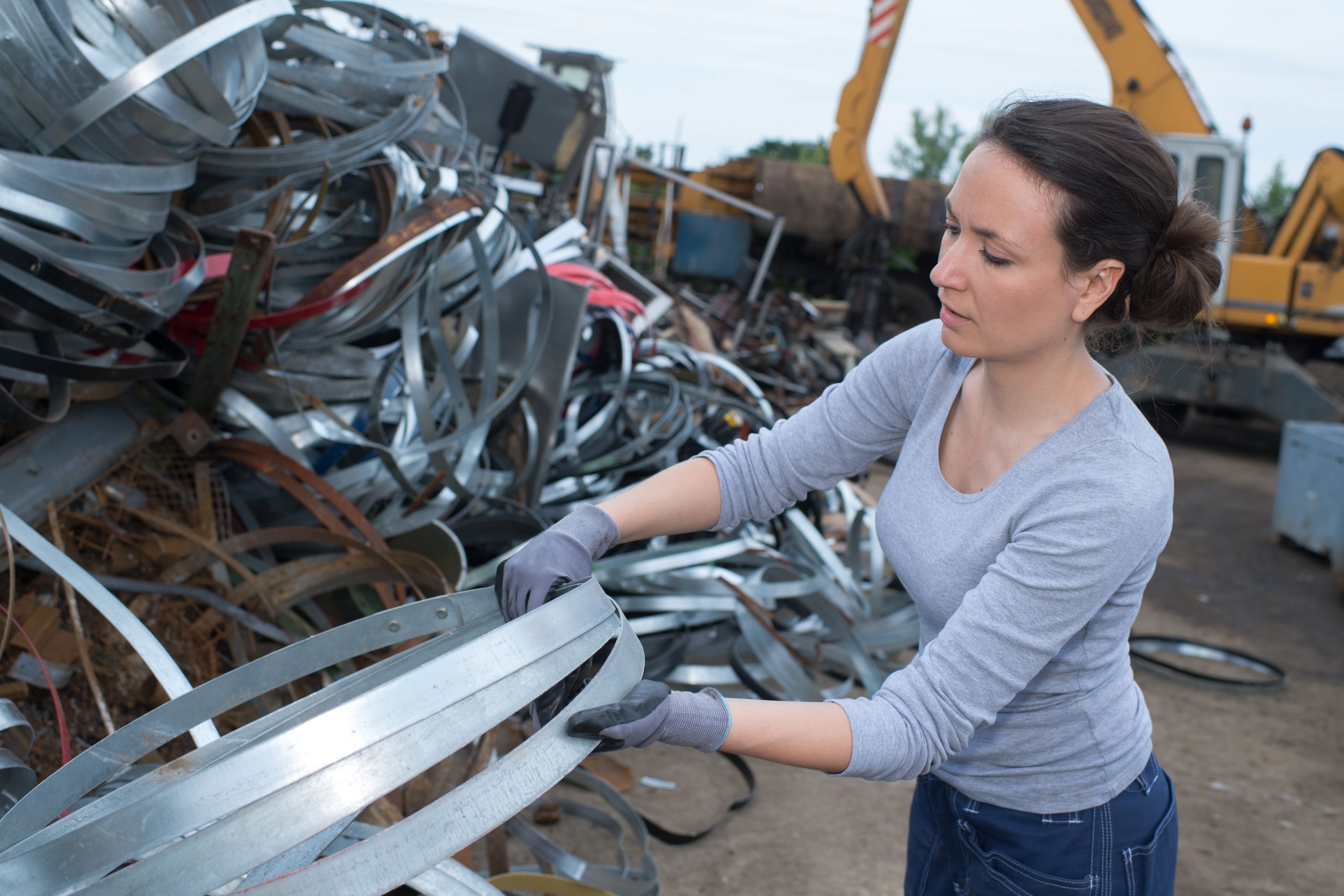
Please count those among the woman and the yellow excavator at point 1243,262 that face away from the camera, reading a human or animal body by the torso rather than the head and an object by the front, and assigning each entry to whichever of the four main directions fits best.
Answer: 0

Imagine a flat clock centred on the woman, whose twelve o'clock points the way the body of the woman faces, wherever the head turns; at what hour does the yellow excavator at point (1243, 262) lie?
The yellow excavator is roughly at 5 o'clock from the woman.

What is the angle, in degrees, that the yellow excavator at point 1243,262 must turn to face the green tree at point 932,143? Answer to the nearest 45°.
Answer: approximately 90° to its right

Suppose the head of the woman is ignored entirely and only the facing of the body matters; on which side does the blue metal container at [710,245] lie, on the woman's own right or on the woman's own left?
on the woman's own right

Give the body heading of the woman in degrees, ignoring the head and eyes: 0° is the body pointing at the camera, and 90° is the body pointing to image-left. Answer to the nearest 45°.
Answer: approximately 45°

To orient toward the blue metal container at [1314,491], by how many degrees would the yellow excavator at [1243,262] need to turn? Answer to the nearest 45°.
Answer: approximately 90° to its left

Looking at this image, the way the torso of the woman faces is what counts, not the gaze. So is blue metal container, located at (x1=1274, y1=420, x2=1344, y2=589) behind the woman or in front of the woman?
behind

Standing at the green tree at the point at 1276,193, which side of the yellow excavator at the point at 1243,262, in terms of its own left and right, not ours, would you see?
right

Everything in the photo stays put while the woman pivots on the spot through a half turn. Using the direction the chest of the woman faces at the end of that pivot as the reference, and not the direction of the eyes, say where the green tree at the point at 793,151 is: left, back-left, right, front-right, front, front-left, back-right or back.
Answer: front-left

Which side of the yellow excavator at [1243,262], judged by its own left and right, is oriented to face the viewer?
left

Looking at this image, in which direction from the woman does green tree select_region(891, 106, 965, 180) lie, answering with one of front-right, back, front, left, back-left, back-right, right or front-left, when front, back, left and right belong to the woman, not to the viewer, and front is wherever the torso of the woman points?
back-right
